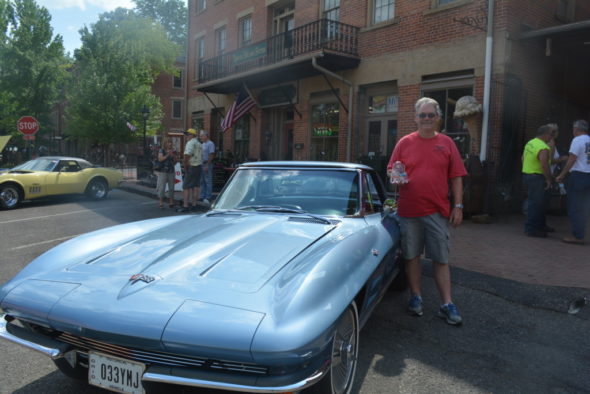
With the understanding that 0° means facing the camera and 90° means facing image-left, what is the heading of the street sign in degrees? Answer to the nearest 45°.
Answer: approximately 0°

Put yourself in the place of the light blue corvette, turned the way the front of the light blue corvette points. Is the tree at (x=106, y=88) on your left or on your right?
on your right

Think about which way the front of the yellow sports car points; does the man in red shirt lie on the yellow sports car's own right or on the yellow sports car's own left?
on the yellow sports car's own left

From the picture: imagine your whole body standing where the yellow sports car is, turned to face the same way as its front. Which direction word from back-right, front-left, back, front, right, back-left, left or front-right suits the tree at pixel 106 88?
back-right

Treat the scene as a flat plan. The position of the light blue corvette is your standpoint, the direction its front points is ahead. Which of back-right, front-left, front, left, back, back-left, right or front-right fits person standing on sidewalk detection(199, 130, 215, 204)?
back-right
